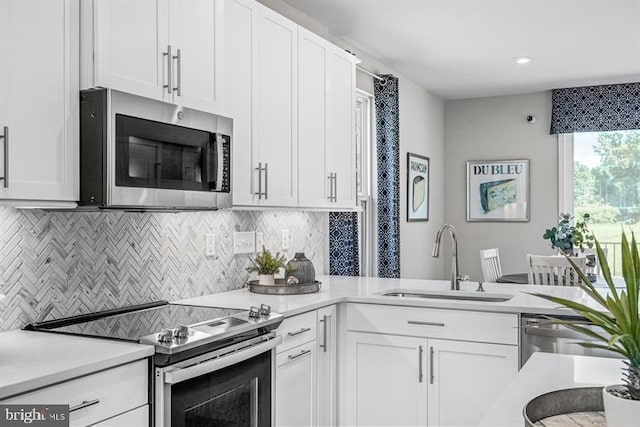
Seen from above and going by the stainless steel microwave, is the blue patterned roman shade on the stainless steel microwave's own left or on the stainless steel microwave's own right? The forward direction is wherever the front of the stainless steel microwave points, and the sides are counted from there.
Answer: on the stainless steel microwave's own left

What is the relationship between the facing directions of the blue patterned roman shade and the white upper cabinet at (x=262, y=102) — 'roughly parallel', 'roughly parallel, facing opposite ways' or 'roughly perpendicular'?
roughly perpendicular

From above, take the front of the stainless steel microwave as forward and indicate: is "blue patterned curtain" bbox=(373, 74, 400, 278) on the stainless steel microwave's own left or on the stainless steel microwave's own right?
on the stainless steel microwave's own left

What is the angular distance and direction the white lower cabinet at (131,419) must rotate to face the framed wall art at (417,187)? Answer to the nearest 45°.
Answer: approximately 90° to its left

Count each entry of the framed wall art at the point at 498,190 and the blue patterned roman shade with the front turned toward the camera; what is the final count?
2

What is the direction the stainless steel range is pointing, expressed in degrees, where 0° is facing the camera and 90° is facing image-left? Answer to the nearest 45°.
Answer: approximately 315°

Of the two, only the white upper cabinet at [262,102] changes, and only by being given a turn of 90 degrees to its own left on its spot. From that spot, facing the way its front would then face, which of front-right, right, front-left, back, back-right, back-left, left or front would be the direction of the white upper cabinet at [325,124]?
front

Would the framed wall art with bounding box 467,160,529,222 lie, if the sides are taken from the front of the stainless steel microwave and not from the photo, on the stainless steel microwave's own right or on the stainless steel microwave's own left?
on the stainless steel microwave's own left

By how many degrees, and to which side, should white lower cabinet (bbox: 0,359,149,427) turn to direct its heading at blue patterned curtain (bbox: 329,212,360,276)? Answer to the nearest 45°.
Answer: approximately 90° to its left
